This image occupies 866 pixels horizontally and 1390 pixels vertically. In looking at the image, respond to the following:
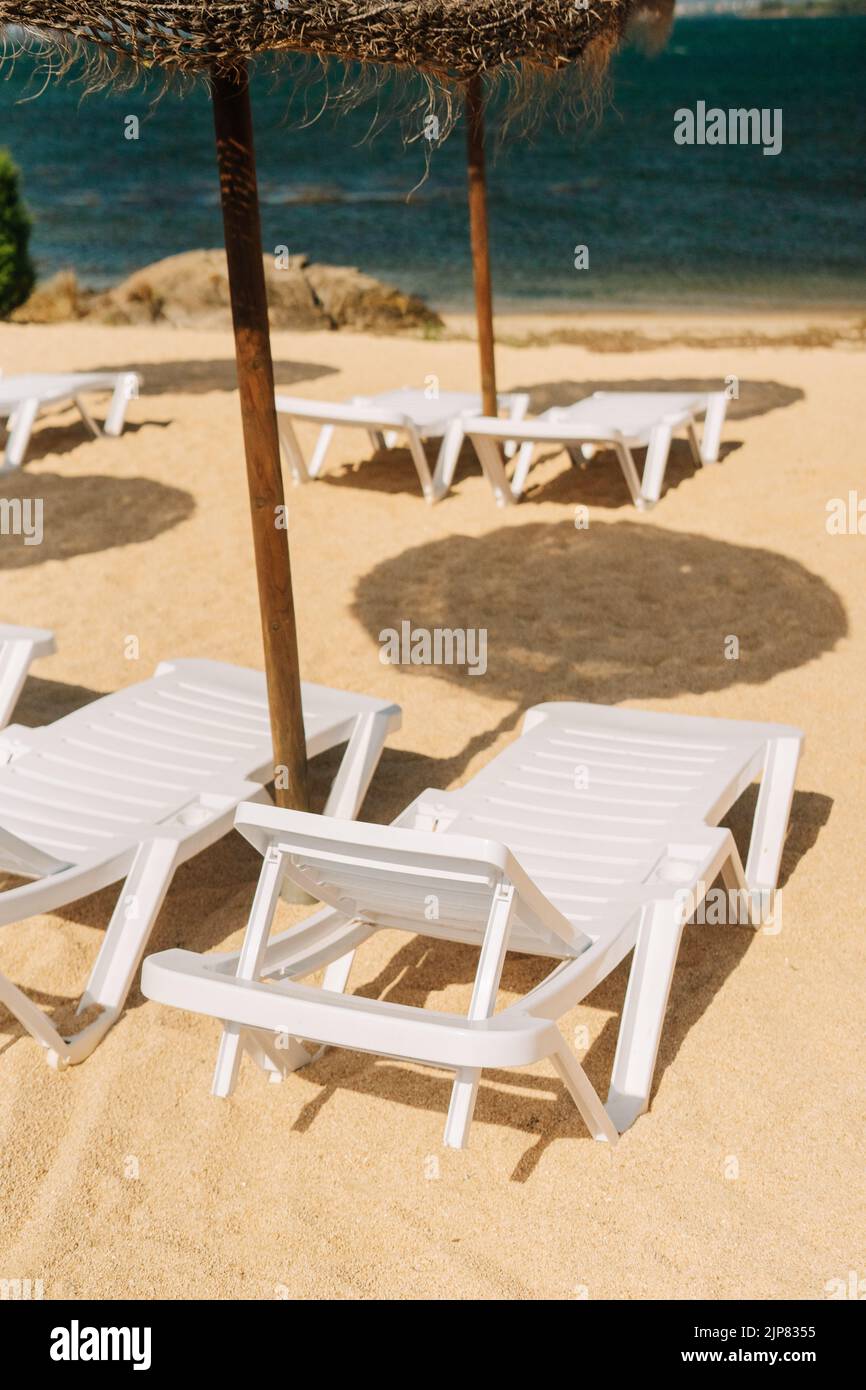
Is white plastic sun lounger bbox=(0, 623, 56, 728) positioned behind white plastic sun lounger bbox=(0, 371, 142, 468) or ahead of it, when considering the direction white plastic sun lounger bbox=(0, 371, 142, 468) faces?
behind

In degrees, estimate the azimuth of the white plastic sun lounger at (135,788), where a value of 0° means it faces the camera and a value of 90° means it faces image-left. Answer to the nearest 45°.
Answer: approximately 225°

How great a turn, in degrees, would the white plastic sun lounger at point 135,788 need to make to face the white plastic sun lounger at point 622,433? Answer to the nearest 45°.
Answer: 0° — it already faces it

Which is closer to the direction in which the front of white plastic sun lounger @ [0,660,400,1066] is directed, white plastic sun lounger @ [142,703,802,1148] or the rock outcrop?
the rock outcrop

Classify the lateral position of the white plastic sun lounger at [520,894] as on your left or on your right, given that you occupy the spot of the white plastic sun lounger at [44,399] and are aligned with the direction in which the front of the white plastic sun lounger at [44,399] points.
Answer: on your right

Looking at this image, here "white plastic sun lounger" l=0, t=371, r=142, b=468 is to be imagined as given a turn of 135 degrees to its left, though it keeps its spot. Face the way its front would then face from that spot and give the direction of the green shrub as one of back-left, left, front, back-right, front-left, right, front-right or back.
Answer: right

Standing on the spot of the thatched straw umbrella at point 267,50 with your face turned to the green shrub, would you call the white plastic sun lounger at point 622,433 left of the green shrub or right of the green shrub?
right

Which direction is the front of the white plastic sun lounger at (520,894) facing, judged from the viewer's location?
facing away from the viewer and to the right of the viewer

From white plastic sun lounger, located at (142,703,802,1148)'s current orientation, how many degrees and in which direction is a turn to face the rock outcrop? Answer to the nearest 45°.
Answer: approximately 45° to its left

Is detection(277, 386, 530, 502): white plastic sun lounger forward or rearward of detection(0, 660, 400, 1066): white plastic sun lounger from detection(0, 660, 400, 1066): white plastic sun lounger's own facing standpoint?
forward

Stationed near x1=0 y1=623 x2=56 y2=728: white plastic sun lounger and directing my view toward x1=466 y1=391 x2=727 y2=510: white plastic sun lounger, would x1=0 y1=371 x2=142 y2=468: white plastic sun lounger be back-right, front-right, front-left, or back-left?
front-left

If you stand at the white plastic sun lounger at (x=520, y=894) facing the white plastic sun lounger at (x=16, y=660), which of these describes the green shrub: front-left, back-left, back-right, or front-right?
front-right

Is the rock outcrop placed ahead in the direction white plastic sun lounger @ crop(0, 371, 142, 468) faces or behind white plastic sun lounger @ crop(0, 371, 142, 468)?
ahead

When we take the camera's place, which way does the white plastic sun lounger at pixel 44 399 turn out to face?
facing away from the viewer and to the right of the viewer

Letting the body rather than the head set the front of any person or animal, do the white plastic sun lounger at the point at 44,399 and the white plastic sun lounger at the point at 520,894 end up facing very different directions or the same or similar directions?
same or similar directions

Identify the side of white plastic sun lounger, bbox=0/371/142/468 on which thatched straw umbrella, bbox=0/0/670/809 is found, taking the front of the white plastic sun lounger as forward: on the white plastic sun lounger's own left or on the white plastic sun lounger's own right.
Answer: on the white plastic sun lounger's own right

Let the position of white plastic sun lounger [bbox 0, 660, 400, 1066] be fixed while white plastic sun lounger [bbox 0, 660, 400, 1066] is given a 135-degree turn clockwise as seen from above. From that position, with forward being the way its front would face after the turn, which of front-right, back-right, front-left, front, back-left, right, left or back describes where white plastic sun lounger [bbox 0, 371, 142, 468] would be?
back
